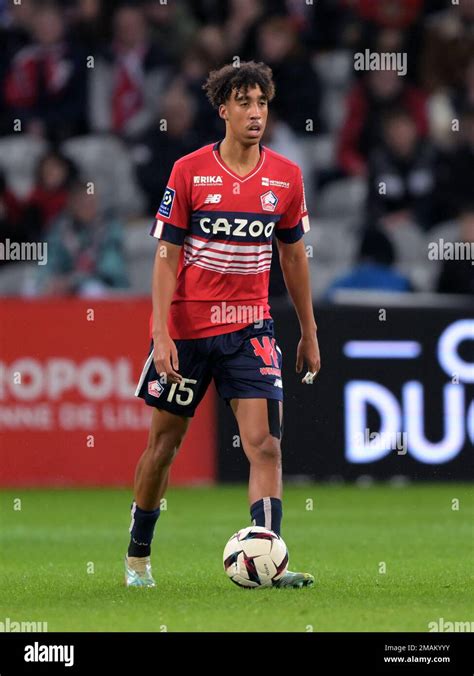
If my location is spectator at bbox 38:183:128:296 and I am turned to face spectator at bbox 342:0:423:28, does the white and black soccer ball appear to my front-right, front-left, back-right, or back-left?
back-right

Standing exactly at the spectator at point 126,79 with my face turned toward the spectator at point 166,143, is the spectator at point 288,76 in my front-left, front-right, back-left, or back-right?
front-left

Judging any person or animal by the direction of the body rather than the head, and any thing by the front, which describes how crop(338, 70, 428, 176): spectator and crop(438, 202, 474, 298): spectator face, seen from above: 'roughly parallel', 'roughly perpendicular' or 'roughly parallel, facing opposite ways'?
roughly parallel

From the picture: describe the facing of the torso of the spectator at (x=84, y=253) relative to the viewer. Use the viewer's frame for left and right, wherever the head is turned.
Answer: facing the viewer

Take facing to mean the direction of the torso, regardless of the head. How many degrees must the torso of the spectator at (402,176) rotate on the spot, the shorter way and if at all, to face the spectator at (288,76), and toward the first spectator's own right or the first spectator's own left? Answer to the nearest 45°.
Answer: approximately 90° to the first spectator's own right

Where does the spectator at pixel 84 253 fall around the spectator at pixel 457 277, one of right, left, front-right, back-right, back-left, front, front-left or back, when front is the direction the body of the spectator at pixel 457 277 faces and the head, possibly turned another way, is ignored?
right

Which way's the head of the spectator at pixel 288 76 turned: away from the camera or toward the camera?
toward the camera

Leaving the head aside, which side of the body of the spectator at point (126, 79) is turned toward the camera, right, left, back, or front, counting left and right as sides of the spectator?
front

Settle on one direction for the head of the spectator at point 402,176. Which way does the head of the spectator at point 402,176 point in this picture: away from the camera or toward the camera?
toward the camera

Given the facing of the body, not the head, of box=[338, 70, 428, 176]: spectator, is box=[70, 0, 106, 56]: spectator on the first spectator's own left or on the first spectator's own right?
on the first spectator's own right

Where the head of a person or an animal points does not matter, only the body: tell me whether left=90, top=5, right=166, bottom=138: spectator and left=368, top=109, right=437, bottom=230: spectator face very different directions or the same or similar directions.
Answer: same or similar directions

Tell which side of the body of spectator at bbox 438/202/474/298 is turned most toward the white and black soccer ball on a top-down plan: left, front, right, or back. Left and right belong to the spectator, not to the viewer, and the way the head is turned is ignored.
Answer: front
